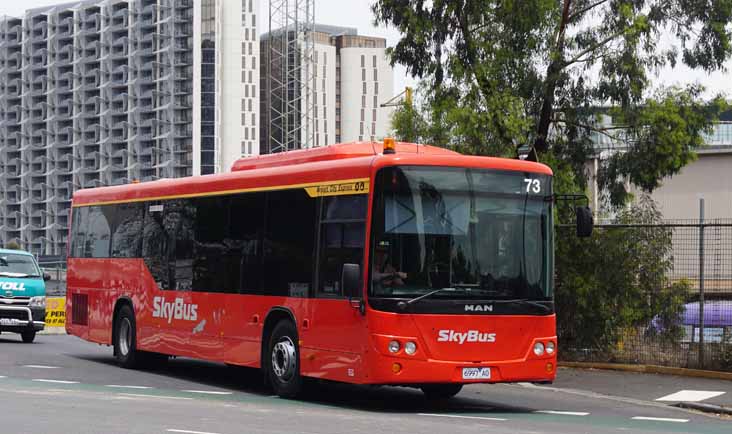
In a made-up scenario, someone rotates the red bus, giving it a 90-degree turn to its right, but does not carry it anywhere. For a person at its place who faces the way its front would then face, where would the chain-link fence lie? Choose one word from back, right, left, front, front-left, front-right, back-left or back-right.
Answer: back

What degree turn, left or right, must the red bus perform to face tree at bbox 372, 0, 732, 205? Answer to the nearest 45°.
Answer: approximately 90° to its left

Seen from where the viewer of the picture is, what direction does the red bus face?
facing the viewer and to the right of the viewer
